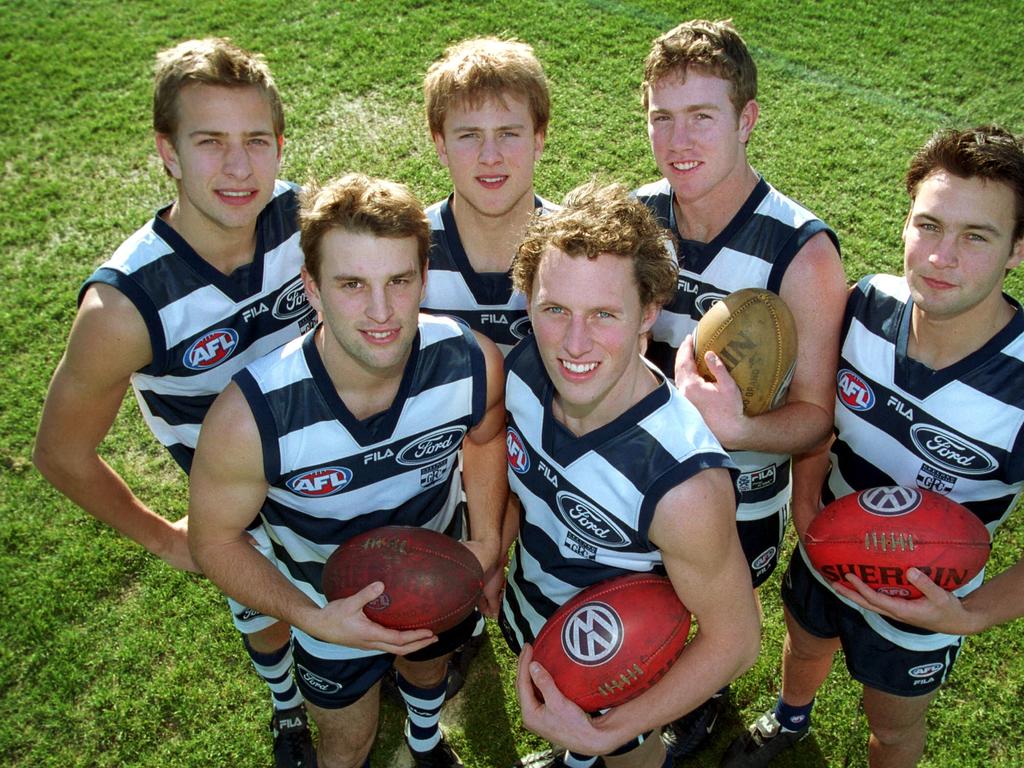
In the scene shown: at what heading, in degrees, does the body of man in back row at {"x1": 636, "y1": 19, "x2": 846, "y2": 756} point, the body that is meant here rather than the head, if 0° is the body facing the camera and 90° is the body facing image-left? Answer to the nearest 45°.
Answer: approximately 45°

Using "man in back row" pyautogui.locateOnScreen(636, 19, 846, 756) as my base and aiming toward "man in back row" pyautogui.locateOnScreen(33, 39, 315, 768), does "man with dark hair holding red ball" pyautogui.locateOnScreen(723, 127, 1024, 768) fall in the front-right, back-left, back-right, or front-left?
back-left

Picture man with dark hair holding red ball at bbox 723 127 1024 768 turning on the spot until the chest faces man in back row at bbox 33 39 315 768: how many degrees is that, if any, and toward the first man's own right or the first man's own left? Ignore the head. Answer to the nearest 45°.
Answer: approximately 45° to the first man's own right

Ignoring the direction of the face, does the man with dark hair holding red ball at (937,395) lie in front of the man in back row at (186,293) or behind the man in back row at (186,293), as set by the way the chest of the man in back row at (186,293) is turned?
in front
